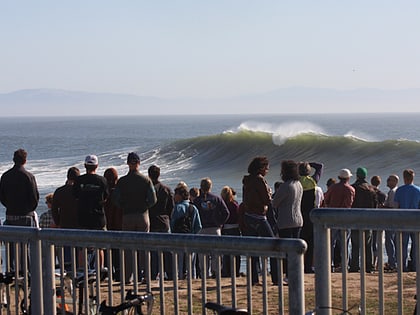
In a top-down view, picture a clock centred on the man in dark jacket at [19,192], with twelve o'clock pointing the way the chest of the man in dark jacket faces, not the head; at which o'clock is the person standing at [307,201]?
The person standing is roughly at 3 o'clock from the man in dark jacket.

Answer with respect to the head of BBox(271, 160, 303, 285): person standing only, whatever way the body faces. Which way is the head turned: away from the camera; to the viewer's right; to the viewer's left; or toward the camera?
away from the camera

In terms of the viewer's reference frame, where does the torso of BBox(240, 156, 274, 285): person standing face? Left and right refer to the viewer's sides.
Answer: facing away from the viewer and to the right of the viewer

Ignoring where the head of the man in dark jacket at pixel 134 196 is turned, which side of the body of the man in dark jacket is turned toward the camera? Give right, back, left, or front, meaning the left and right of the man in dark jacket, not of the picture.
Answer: back

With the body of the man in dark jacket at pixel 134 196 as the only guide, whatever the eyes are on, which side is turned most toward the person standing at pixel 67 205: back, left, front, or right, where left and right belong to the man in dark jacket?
left

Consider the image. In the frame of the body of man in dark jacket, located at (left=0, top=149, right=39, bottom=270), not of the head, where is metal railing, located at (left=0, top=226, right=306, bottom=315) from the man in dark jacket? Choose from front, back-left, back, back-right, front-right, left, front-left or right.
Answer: back

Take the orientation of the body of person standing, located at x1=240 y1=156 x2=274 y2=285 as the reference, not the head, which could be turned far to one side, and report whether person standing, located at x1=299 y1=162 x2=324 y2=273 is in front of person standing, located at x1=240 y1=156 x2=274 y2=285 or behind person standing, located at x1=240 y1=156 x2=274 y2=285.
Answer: in front

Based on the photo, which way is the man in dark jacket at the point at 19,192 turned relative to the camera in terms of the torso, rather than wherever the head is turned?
away from the camera

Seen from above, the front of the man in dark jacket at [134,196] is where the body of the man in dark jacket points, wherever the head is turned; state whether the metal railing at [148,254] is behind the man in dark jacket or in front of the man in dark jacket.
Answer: behind

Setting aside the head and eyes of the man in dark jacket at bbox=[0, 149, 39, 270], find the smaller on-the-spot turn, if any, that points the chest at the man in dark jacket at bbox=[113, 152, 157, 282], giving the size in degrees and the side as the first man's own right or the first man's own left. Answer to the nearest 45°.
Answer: approximately 90° to the first man's own right

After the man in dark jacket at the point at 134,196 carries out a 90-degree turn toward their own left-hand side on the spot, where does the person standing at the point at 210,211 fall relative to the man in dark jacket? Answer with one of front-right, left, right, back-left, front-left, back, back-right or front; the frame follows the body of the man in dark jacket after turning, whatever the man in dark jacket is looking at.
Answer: back-right

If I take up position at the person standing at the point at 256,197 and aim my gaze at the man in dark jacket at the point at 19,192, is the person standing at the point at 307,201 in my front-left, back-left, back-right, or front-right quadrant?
back-right

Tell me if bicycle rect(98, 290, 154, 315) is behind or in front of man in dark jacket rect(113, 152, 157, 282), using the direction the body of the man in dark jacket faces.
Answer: behind

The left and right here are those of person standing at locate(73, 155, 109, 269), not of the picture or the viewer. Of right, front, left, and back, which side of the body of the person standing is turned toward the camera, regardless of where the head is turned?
back
